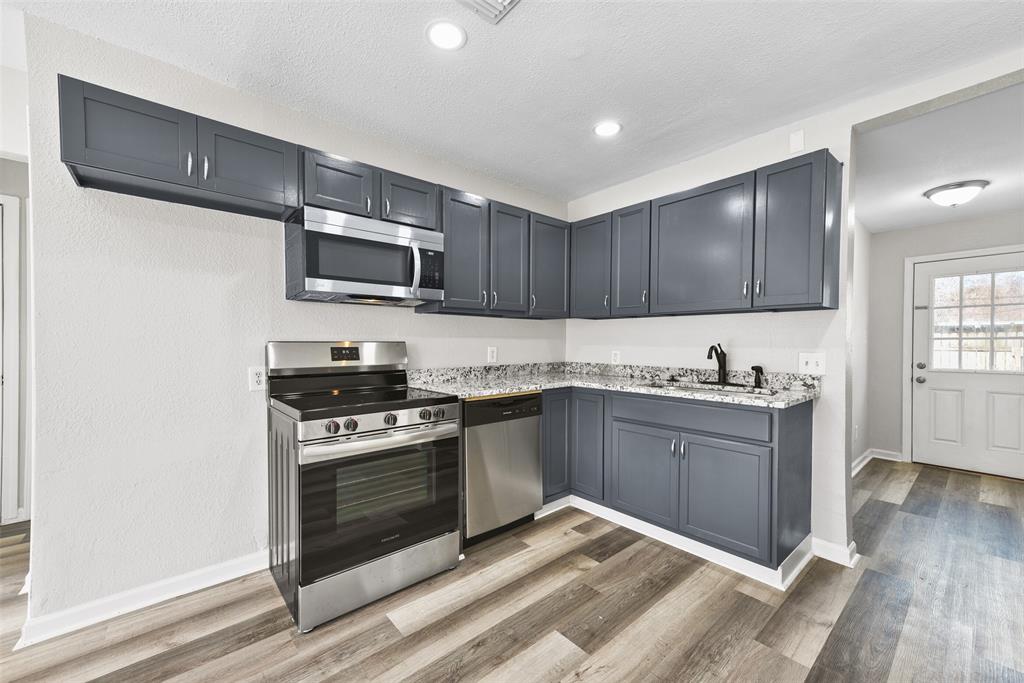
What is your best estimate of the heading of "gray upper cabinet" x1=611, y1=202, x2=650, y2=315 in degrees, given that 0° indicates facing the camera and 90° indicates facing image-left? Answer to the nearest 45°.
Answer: approximately 45°

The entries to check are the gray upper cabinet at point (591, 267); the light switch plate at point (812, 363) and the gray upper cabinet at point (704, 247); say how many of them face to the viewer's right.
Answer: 0

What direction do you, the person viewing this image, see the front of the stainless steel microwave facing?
facing the viewer and to the right of the viewer

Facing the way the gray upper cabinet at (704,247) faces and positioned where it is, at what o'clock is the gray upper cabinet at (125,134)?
the gray upper cabinet at (125,134) is roughly at 12 o'clock from the gray upper cabinet at (704,247).

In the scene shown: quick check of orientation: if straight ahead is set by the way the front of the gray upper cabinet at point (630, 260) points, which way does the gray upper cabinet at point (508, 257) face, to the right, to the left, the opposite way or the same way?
to the left

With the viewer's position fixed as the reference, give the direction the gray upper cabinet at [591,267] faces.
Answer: facing the viewer and to the left of the viewer

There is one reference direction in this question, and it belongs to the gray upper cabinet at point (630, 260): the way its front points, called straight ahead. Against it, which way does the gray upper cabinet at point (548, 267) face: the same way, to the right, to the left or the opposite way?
to the left

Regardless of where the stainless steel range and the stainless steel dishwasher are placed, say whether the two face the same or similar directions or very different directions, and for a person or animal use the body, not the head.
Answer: same or similar directions

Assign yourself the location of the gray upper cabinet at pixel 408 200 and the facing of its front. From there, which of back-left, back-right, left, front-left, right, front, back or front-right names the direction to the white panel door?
front-left

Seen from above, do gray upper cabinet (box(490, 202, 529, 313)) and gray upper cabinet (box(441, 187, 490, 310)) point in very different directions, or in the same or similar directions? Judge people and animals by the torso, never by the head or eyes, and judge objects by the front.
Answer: same or similar directions

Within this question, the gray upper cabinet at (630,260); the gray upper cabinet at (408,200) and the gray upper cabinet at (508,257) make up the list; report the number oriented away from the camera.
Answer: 0

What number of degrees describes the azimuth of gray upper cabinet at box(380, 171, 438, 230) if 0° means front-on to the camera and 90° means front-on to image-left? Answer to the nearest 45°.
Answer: approximately 315°

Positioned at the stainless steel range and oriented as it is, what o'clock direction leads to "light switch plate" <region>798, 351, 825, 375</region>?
The light switch plate is roughly at 11 o'clock from the stainless steel range.

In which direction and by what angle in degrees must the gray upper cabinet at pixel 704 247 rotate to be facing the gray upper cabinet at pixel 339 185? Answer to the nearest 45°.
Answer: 0° — it already faces it

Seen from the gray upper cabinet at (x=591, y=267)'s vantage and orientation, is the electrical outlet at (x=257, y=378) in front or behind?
in front
